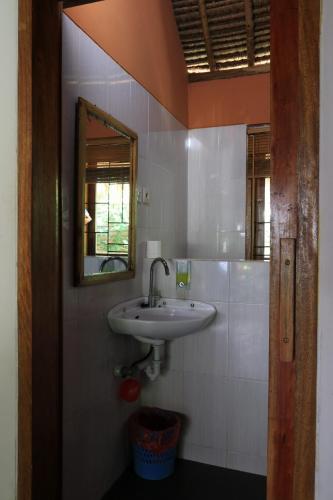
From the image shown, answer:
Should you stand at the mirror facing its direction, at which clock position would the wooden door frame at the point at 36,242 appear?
The wooden door frame is roughly at 2 o'clock from the mirror.

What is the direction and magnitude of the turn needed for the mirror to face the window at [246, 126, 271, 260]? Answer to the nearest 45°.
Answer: approximately 90° to its left

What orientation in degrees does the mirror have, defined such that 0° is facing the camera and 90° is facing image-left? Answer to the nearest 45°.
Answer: approximately 315°

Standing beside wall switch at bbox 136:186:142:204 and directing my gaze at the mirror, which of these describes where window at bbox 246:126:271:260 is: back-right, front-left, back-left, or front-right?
back-left
